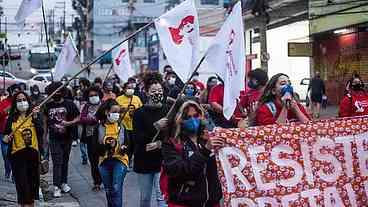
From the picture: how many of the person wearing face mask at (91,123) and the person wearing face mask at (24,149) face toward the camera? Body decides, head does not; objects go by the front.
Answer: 2

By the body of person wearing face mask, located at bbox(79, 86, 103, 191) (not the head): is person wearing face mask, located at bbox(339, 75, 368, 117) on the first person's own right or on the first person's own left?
on the first person's own left

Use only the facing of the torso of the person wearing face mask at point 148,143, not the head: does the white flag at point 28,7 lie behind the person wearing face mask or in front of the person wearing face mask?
behind

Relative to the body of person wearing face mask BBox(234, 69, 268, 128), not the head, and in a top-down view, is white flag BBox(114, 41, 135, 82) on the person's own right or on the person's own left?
on the person's own right

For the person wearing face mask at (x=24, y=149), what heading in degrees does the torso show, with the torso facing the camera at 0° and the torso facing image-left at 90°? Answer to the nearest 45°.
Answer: approximately 0°

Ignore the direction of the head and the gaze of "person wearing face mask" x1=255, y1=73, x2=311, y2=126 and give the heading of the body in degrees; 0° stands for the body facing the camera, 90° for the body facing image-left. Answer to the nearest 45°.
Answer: approximately 315°

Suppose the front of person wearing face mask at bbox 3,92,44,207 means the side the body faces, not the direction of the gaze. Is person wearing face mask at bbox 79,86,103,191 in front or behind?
behind

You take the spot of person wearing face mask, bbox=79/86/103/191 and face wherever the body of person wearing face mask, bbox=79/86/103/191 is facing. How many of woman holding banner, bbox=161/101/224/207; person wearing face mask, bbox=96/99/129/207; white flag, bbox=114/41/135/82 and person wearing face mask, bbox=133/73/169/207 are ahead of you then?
3
